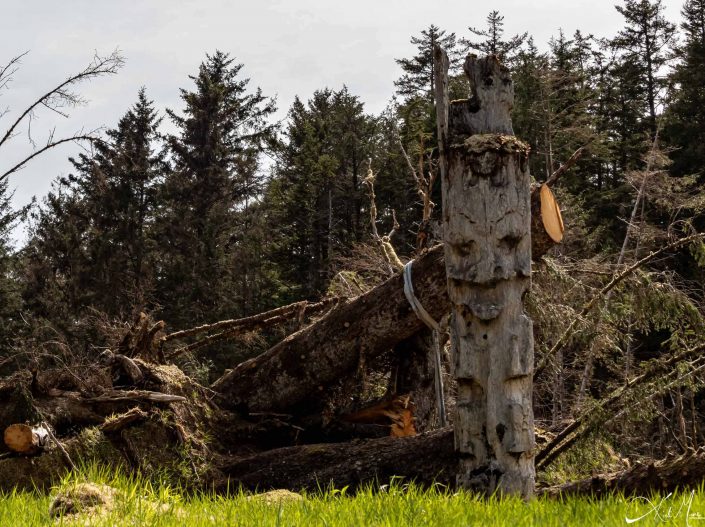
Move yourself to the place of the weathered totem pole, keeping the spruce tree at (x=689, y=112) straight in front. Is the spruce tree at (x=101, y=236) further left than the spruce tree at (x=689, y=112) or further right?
left

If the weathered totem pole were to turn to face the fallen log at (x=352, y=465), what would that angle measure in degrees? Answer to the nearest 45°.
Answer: approximately 135° to its right

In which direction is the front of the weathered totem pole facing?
toward the camera

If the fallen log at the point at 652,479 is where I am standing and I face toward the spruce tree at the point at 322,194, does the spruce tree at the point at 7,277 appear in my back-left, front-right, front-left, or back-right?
front-left

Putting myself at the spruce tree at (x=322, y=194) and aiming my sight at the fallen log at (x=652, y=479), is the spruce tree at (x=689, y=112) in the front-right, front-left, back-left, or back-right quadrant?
front-left

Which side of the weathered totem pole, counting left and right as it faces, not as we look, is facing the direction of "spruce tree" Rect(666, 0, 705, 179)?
back

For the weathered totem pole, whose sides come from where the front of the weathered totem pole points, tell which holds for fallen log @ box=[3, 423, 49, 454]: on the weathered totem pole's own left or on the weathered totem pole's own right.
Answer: on the weathered totem pole's own right

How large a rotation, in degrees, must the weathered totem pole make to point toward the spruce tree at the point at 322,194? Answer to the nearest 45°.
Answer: approximately 180°

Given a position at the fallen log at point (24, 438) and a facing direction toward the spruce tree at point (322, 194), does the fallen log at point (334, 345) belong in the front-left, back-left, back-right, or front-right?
front-right

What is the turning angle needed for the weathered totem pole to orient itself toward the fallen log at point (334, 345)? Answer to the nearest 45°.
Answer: approximately 135° to its right

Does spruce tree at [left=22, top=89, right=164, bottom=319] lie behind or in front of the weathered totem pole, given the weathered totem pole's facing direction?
behind
